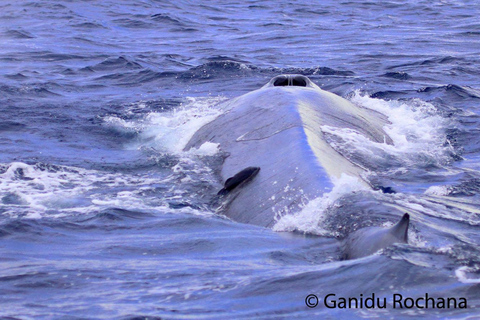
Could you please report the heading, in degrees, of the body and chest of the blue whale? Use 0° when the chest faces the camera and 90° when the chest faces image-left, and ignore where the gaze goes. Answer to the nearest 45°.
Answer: approximately 180°
